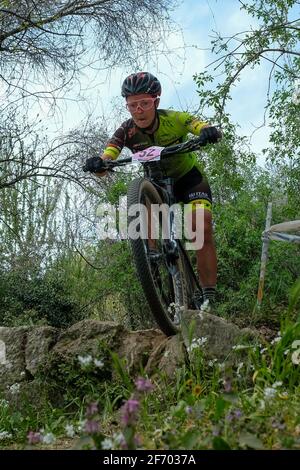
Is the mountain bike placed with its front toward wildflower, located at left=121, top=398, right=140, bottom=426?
yes

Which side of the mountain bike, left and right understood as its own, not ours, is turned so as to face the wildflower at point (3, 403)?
front

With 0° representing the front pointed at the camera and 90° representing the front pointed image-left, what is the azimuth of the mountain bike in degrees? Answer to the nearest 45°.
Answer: approximately 0°

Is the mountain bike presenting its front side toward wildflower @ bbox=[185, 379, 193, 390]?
yes

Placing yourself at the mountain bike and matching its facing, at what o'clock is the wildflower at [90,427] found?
The wildflower is roughly at 12 o'clock from the mountain bike.

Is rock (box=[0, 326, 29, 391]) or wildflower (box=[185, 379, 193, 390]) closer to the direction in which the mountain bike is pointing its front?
the wildflower

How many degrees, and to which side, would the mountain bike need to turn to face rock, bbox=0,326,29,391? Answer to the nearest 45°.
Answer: approximately 90° to its right
